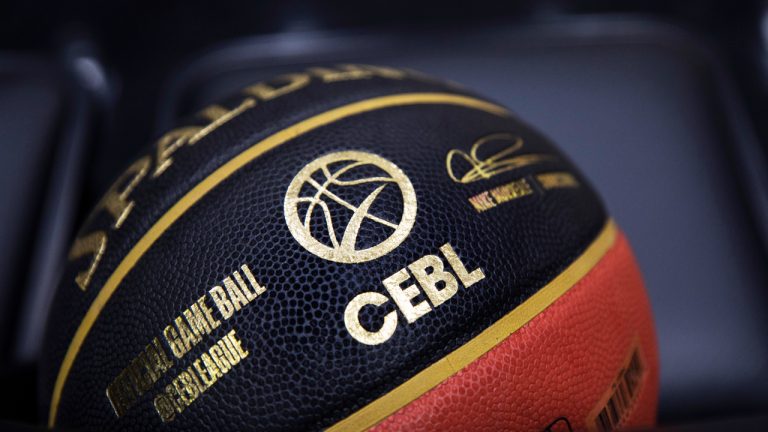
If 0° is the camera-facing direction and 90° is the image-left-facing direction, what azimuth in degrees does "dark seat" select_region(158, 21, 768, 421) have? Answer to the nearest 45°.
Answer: approximately 0°

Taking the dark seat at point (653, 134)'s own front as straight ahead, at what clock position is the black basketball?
The black basketball is roughly at 1 o'clock from the dark seat.
